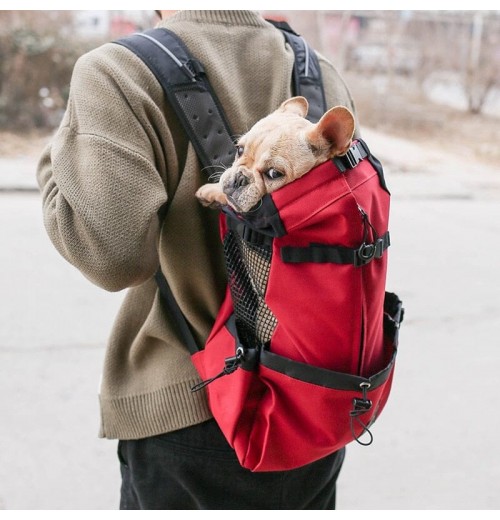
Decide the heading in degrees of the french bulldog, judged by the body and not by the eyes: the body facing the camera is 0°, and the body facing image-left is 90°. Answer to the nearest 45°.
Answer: approximately 45°

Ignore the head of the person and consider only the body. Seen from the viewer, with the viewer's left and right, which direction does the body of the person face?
facing away from the viewer and to the left of the viewer
